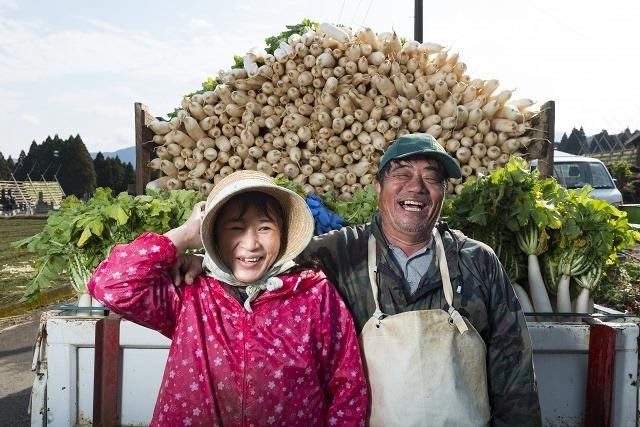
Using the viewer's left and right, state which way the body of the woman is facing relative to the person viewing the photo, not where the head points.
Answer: facing the viewer

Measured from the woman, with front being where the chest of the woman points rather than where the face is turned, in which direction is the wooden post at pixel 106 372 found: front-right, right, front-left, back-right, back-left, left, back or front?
back-right

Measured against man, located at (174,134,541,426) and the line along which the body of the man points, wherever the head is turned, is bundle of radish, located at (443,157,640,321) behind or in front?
behind

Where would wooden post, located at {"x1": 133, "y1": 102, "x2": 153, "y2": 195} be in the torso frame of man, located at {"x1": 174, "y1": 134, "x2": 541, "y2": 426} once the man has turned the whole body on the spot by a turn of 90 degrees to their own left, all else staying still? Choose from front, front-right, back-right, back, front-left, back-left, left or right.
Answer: back-left

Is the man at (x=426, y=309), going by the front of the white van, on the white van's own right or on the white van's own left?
on the white van's own right

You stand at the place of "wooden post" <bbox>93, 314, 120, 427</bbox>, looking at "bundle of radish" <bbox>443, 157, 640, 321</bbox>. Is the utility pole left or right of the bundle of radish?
left
